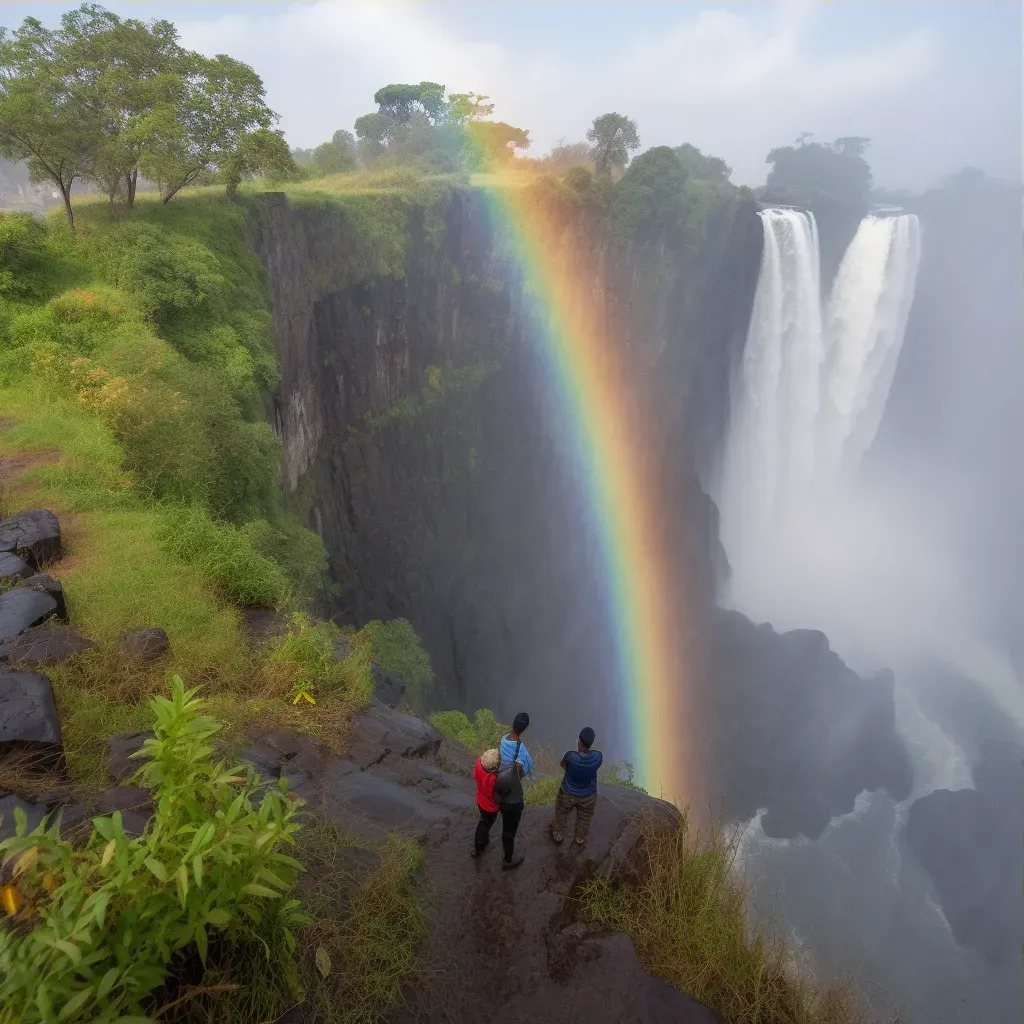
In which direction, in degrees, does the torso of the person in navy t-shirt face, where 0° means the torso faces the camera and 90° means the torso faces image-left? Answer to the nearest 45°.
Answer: approximately 180°

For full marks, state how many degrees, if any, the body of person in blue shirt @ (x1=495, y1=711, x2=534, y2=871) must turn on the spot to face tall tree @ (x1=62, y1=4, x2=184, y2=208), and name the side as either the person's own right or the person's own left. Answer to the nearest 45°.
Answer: approximately 90° to the person's own left

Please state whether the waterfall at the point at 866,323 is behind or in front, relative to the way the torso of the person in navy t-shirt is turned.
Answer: in front

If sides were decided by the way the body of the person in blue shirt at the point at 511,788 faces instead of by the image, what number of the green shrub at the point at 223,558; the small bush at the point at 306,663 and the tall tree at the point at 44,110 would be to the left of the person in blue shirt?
3

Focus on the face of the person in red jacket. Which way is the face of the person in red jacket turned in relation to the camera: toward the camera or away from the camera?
away from the camera

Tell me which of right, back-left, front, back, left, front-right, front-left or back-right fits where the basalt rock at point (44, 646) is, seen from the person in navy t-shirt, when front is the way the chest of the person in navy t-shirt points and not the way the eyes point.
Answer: left

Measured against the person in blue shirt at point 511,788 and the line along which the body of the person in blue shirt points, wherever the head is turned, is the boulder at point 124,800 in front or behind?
behind

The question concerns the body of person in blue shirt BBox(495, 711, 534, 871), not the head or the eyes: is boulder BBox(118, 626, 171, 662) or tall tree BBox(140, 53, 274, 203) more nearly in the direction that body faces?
the tall tree

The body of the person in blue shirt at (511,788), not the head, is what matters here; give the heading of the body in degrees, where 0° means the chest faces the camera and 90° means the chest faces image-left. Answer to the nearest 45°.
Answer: approximately 225°

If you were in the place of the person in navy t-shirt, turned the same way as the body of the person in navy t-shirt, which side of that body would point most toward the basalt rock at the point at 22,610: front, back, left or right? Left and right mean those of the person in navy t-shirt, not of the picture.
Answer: left

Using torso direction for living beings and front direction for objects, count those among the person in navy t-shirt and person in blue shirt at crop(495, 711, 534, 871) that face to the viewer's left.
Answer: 0

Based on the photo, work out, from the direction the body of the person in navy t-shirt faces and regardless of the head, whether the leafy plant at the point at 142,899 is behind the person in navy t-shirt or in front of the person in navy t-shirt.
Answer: behind
